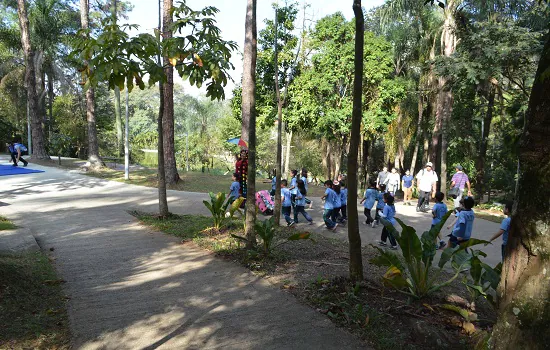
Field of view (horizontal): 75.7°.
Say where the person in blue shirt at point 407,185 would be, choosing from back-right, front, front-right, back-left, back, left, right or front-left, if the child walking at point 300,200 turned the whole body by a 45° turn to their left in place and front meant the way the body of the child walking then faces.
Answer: back

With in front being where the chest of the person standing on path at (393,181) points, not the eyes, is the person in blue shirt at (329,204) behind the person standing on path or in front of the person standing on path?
in front

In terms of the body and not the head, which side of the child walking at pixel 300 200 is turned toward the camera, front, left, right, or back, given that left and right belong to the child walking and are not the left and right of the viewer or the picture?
left

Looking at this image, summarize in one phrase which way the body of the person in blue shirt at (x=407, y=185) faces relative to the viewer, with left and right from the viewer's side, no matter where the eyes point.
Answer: facing the viewer

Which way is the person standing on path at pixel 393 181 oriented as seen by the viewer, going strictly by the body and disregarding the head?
toward the camera

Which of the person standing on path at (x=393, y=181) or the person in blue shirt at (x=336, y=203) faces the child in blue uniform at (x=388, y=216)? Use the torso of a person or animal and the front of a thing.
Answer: the person standing on path

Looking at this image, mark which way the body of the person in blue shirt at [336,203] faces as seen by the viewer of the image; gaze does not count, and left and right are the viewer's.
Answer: facing to the left of the viewer

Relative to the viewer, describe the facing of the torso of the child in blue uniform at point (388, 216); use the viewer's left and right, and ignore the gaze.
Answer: facing to the left of the viewer

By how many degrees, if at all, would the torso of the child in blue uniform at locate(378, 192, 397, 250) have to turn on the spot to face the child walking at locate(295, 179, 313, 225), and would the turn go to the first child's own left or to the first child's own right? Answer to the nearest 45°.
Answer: approximately 45° to the first child's own right

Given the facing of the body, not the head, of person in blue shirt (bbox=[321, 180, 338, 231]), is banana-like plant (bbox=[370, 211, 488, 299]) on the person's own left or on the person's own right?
on the person's own left
